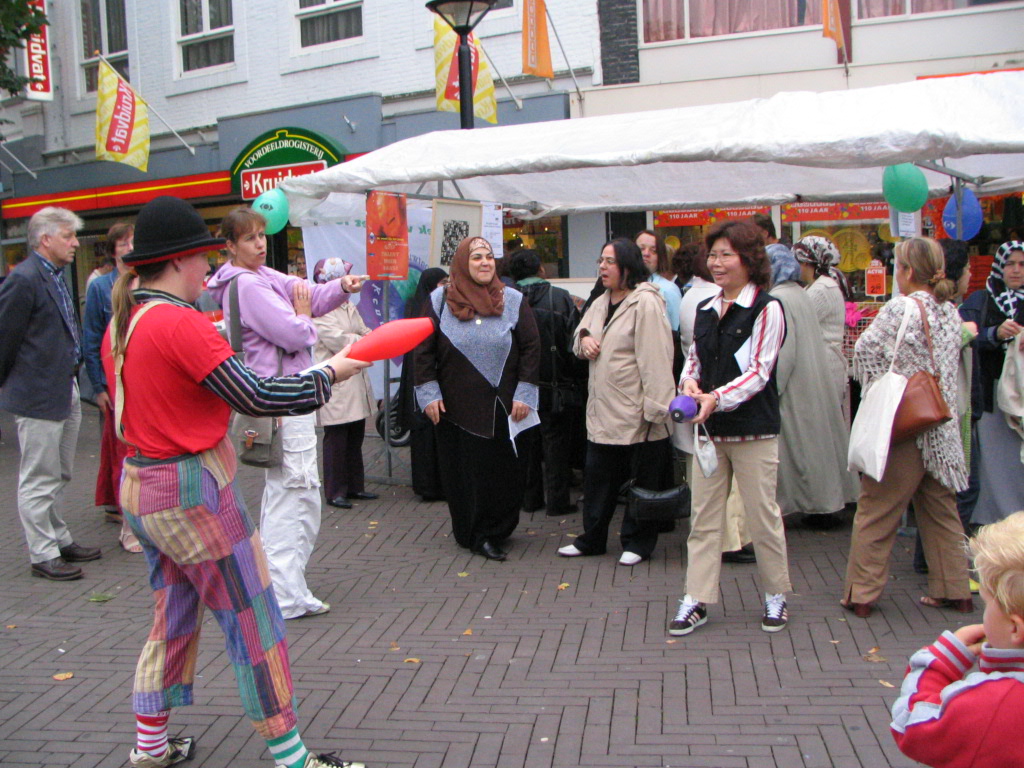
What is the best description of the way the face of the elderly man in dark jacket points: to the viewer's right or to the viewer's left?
to the viewer's right

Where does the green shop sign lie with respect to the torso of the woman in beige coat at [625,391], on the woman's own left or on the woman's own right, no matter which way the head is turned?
on the woman's own right

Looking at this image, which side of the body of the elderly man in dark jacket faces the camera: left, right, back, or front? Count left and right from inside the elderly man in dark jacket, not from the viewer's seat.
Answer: right

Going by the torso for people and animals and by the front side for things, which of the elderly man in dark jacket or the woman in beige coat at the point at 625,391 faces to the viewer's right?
the elderly man in dark jacket

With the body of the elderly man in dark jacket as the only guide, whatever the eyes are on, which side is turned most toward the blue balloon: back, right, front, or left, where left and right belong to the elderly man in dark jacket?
front

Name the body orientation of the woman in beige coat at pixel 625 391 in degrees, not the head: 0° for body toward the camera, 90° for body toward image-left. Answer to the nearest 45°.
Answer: approximately 45°

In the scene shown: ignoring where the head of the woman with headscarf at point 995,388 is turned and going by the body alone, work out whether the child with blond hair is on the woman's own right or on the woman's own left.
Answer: on the woman's own right

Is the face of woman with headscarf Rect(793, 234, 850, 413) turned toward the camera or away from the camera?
away from the camera

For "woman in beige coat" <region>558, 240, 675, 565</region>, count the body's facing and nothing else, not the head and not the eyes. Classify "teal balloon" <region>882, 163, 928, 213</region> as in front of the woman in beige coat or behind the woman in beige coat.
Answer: behind

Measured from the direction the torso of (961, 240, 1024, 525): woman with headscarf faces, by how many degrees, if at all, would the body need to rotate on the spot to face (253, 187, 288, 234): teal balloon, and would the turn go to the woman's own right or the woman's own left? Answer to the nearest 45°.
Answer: approximately 135° to the woman's own right

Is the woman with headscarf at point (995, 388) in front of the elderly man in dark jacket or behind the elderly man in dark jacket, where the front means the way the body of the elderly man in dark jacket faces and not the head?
in front

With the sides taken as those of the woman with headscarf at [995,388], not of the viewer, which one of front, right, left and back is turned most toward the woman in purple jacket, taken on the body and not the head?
right
